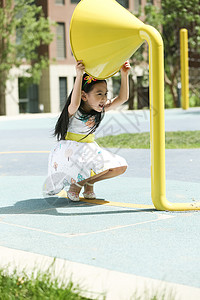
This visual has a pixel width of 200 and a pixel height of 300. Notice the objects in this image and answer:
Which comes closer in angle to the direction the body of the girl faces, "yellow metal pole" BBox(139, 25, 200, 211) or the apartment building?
the yellow metal pole

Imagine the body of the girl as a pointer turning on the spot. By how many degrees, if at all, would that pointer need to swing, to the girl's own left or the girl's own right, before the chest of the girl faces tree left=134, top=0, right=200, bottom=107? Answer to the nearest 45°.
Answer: approximately 135° to the girl's own left

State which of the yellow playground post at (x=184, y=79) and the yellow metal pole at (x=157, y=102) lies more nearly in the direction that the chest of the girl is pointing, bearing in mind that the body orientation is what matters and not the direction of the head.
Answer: the yellow metal pole

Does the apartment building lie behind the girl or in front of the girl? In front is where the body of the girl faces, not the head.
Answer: behind

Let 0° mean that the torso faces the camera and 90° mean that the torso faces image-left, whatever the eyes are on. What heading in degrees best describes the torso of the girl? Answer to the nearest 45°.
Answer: approximately 315°

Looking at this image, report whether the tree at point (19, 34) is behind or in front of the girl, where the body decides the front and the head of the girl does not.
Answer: behind

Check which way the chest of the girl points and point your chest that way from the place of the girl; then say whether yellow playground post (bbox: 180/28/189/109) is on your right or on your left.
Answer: on your left
